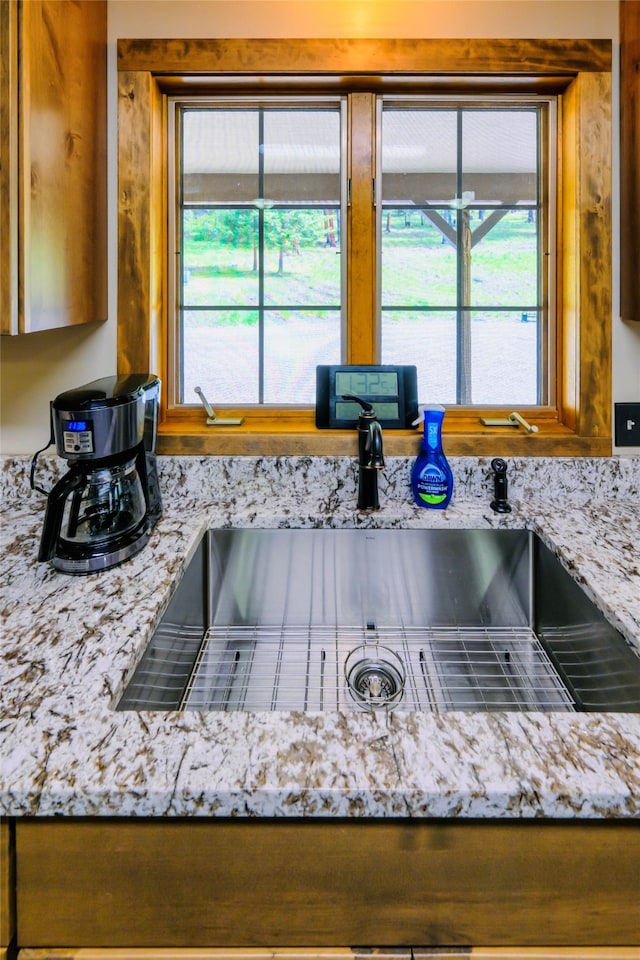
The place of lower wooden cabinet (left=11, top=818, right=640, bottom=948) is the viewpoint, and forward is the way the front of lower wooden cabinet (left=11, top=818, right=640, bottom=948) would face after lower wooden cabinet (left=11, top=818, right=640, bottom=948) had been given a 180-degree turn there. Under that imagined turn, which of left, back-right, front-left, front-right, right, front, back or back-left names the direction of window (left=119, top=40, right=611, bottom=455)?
front

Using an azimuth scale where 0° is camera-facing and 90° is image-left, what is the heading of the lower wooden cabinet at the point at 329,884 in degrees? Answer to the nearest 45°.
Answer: approximately 0°

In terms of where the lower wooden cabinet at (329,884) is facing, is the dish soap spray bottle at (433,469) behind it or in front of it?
behind

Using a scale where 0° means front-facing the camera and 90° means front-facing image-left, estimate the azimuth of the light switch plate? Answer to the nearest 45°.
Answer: approximately 0°
